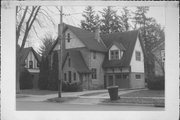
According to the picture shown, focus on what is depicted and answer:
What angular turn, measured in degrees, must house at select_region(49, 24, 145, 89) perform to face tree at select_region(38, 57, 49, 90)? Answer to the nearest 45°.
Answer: approximately 45° to its right

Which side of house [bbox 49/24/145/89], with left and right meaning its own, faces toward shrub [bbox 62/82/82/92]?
front

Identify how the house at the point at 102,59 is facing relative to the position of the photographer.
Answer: facing the viewer and to the left of the viewer

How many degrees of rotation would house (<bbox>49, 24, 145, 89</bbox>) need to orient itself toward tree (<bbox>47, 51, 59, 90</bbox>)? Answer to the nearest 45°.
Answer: approximately 45° to its right

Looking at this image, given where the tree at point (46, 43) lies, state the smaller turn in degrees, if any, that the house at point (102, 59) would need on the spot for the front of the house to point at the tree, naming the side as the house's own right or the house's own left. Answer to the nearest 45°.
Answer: approximately 45° to the house's own right

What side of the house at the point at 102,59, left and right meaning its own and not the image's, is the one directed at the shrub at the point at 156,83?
left
